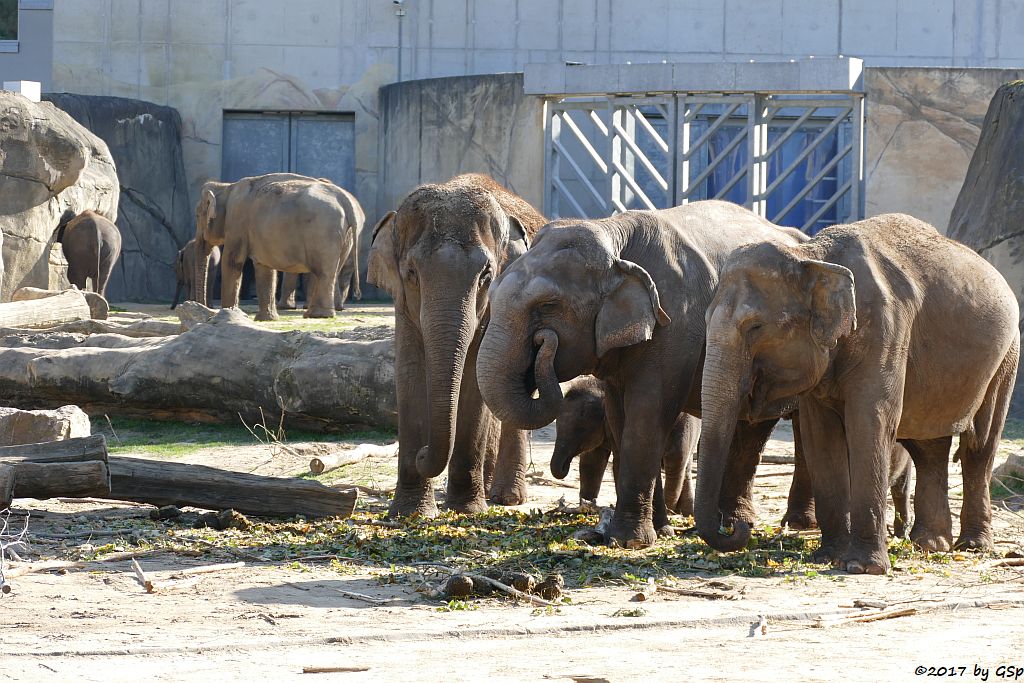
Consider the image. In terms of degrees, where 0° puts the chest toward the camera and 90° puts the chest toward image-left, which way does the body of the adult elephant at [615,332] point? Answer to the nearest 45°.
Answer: approximately 45°

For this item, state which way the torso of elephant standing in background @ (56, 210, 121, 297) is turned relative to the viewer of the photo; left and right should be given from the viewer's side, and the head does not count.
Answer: facing away from the viewer and to the left of the viewer

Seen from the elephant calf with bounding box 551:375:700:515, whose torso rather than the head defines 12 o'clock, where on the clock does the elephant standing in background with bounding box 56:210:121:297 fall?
The elephant standing in background is roughly at 2 o'clock from the elephant calf.

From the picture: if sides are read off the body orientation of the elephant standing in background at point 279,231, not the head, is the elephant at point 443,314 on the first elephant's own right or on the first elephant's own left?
on the first elephant's own left

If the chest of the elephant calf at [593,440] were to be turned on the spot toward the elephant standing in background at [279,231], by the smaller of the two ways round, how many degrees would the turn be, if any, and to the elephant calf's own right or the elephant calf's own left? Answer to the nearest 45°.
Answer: approximately 90° to the elephant calf's own right

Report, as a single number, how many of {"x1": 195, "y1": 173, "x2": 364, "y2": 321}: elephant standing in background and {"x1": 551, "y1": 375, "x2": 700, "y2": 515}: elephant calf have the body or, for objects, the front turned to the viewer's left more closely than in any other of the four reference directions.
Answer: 2

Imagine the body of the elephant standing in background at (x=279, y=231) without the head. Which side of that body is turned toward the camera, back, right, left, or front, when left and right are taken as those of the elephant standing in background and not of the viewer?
left

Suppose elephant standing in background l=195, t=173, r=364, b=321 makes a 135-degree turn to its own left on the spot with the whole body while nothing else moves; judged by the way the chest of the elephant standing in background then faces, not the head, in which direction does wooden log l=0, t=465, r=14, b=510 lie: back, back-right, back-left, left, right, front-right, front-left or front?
front-right

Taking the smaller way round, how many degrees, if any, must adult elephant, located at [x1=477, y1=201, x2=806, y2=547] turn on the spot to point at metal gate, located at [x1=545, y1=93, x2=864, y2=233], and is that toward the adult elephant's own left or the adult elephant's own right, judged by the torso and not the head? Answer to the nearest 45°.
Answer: approximately 135° to the adult elephant's own right

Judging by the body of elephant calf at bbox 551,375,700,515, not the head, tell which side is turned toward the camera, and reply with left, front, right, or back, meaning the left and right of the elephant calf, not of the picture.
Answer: left

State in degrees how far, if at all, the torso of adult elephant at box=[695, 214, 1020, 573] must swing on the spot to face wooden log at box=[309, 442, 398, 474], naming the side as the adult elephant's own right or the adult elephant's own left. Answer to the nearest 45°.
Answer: approximately 90° to the adult elephant's own right

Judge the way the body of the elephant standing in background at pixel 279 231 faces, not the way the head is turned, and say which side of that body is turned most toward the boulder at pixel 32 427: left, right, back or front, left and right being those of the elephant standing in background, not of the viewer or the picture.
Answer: left

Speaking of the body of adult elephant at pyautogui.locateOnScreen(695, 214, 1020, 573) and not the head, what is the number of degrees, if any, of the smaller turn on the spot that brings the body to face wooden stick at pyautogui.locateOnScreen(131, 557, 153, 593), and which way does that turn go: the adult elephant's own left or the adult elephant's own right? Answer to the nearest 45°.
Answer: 0° — it already faces it
